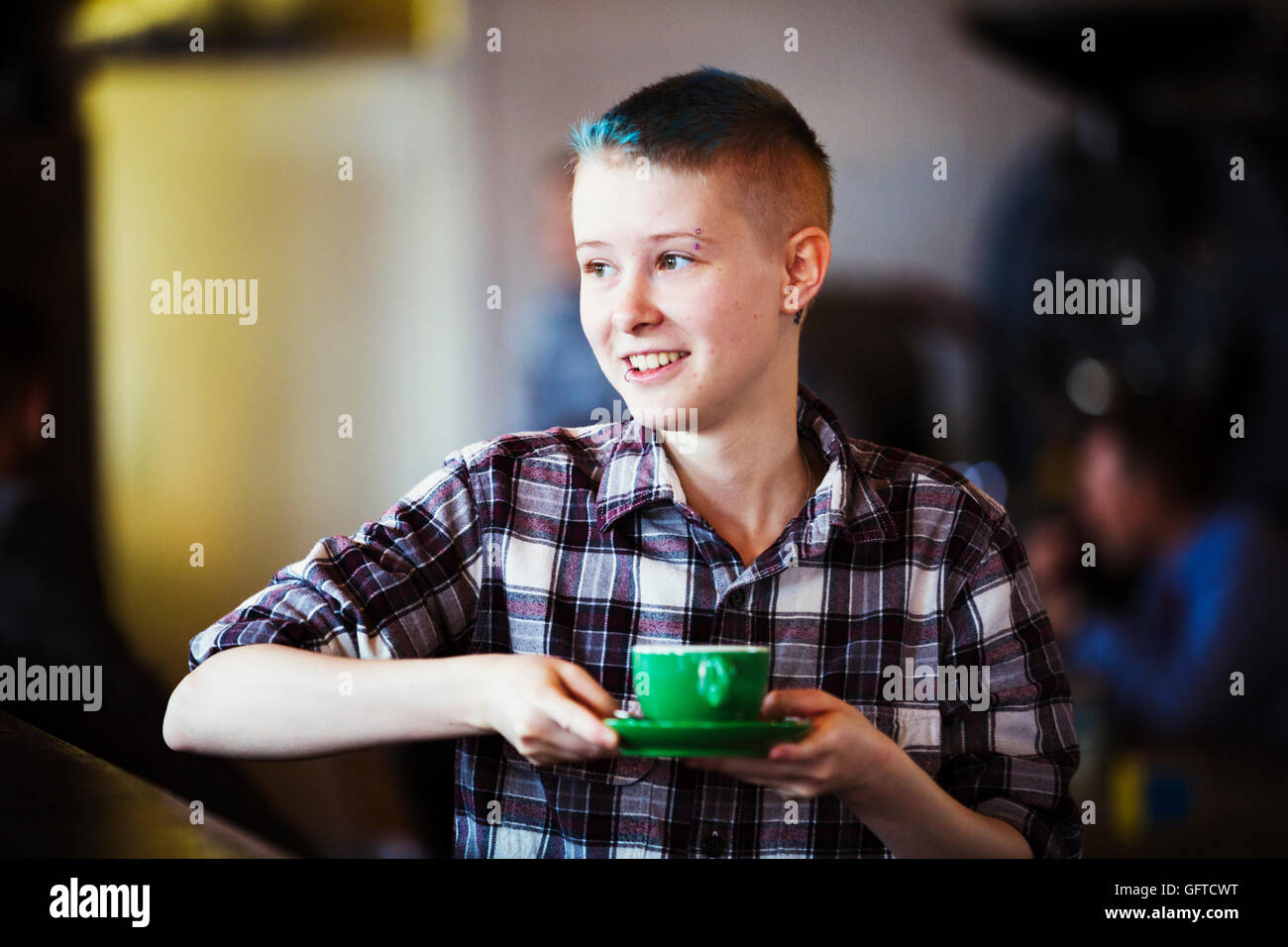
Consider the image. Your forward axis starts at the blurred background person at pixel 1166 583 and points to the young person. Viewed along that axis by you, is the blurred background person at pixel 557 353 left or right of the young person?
right

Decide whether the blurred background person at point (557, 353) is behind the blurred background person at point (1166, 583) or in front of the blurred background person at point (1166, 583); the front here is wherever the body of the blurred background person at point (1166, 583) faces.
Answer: in front

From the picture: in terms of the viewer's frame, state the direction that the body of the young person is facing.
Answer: toward the camera

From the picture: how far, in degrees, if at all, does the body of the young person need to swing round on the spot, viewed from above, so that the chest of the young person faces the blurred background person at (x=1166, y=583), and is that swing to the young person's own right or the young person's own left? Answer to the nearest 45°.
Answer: approximately 135° to the young person's own left

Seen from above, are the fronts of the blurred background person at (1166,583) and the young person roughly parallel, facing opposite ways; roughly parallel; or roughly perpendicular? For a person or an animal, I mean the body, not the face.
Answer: roughly perpendicular

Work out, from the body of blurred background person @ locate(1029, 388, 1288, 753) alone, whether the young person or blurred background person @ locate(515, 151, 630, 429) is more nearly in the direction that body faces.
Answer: the blurred background person

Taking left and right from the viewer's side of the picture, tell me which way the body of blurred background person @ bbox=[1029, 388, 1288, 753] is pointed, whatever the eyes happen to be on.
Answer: facing to the left of the viewer

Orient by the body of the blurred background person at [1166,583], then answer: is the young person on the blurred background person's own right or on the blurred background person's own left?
on the blurred background person's own left

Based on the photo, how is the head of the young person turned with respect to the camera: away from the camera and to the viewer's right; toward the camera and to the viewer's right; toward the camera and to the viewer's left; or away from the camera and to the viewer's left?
toward the camera and to the viewer's left

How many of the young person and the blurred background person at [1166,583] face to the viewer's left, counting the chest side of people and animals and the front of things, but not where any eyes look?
1
